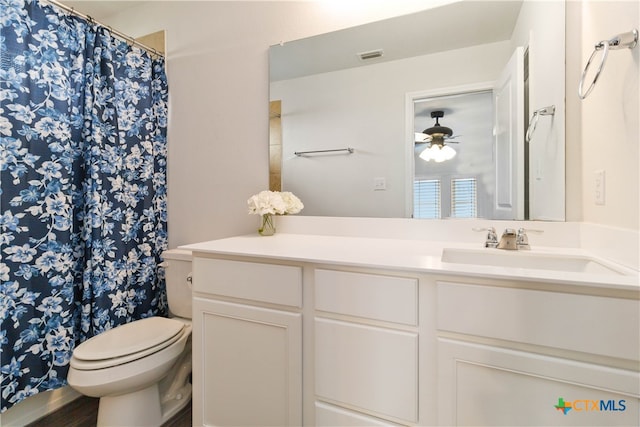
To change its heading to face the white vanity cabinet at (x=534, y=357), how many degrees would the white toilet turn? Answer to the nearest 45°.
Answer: approximately 90° to its left

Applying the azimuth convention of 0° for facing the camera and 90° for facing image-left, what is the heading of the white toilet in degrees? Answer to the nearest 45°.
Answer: approximately 45°

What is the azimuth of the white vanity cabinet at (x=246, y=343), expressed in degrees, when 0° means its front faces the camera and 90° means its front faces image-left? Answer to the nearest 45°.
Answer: approximately 45°

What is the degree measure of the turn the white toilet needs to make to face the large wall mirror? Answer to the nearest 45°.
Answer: approximately 90° to its left

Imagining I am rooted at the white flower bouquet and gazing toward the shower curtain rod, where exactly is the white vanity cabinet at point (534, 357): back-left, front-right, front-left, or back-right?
back-left

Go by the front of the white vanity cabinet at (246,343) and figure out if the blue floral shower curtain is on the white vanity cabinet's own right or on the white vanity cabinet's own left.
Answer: on the white vanity cabinet's own right

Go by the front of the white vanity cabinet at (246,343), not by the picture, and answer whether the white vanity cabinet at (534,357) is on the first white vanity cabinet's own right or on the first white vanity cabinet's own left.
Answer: on the first white vanity cabinet's own left

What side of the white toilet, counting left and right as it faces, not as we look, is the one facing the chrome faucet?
left
